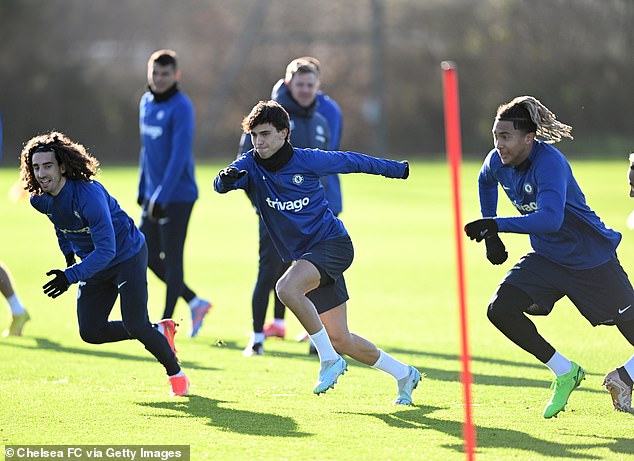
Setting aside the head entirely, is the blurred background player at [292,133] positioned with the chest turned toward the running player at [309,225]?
yes

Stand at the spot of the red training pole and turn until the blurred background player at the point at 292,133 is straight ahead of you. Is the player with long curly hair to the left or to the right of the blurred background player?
left

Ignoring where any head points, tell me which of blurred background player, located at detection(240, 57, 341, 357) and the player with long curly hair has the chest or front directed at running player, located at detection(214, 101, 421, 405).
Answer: the blurred background player

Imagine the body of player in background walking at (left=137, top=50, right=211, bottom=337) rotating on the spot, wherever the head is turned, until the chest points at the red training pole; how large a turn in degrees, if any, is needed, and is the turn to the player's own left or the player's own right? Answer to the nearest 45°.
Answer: approximately 45° to the player's own left

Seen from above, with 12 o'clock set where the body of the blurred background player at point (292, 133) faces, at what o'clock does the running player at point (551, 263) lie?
The running player is roughly at 11 o'clock from the blurred background player.
